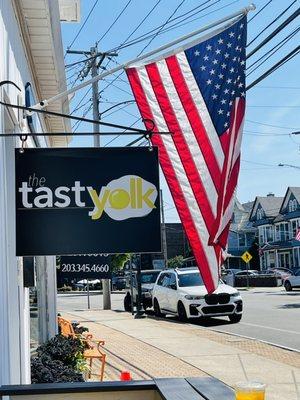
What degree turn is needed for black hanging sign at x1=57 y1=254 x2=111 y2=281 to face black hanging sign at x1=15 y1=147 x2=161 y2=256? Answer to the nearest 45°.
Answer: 0° — it already faces it

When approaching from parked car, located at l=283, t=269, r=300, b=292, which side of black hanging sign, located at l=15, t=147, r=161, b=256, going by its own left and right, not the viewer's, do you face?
back

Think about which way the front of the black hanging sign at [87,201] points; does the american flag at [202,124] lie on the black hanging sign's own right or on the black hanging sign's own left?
on the black hanging sign's own left

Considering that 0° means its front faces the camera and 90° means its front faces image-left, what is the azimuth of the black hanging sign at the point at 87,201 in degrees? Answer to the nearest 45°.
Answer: approximately 0°

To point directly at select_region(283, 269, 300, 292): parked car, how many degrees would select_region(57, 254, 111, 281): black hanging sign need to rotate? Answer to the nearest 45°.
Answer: approximately 135° to its left

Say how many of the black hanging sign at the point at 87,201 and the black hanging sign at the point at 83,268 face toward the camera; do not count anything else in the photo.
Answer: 2

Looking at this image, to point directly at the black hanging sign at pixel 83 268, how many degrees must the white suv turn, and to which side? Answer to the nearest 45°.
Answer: approximately 45° to its right

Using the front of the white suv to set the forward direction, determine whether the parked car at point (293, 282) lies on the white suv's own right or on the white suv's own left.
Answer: on the white suv's own left

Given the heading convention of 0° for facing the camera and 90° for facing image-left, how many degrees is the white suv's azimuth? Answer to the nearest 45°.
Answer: approximately 315°

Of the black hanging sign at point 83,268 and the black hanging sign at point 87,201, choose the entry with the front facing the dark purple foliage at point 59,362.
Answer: the black hanging sign at point 83,268

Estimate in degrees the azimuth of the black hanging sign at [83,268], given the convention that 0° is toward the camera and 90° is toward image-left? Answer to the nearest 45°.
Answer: approximately 0°

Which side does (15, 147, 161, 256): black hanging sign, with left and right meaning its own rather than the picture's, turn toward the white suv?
back
